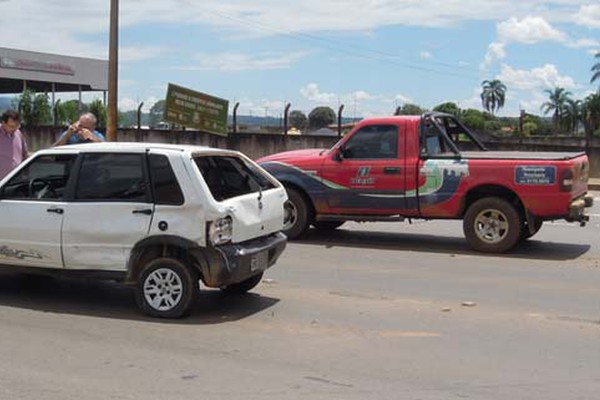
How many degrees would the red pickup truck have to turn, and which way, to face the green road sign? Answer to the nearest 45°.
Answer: approximately 45° to its right

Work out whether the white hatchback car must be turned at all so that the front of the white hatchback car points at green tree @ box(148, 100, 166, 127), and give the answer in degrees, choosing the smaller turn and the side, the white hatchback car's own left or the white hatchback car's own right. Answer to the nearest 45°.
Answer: approximately 45° to the white hatchback car's own right

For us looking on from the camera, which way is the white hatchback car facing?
facing away from the viewer and to the left of the viewer

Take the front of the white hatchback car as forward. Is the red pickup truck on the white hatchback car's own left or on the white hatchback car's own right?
on the white hatchback car's own right

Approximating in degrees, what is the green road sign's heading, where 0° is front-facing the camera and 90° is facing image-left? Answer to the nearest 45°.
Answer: approximately 315°

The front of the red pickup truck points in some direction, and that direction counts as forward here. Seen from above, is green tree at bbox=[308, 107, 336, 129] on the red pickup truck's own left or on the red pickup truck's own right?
on the red pickup truck's own right

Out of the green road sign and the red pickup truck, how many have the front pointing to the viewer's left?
1

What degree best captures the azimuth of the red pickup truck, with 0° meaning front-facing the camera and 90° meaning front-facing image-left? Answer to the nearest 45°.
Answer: approximately 90°

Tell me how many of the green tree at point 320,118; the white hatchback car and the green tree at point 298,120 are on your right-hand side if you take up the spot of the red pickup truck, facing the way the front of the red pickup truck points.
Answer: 2

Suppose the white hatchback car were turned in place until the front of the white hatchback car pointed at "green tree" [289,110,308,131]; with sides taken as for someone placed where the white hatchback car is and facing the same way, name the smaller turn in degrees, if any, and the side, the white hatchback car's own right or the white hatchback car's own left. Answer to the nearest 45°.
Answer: approximately 45° to the white hatchback car's own right

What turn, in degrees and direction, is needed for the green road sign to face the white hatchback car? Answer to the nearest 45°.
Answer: approximately 45° to its right

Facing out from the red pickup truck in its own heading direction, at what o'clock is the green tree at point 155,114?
The green tree is roughly at 2 o'clock from the red pickup truck.

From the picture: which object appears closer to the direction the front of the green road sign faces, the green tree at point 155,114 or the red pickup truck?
the red pickup truck

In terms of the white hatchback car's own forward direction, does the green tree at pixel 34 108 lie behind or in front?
in front
